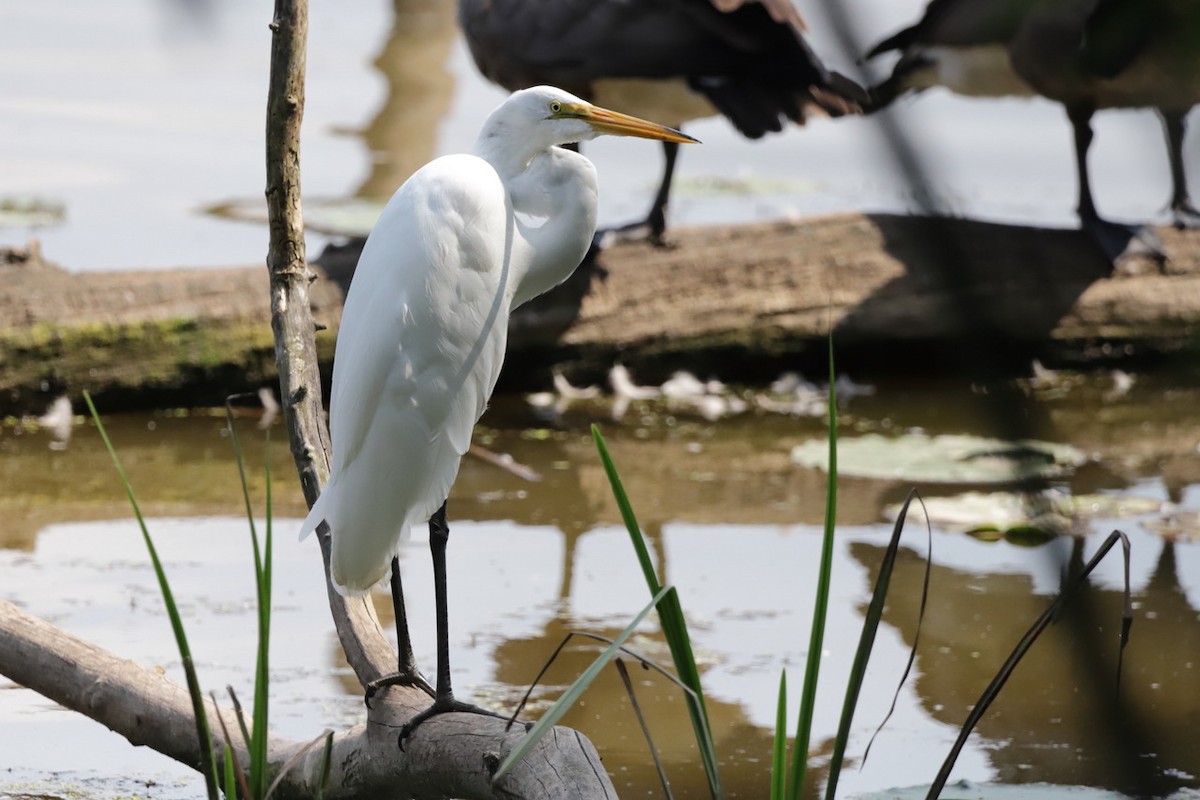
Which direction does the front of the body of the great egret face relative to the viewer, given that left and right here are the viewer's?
facing to the right of the viewer

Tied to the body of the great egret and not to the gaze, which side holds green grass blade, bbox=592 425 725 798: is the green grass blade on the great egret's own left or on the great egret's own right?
on the great egret's own right

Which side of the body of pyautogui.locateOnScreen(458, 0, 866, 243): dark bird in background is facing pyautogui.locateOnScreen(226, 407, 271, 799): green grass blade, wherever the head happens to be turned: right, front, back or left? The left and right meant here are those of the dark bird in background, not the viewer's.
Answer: left

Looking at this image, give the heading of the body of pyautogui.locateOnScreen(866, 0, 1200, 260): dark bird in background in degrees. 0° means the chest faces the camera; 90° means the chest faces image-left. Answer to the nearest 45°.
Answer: approximately 270°

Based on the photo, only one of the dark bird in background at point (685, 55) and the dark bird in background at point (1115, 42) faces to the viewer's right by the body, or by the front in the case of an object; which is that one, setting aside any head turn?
the dark bird in background at point (1115, 42)

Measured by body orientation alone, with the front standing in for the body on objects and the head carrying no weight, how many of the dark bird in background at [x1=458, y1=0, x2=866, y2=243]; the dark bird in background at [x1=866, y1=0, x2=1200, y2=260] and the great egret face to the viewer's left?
1

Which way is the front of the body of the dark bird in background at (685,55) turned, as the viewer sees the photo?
to the viewer's left

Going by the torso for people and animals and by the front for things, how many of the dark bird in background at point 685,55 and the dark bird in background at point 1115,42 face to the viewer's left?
1

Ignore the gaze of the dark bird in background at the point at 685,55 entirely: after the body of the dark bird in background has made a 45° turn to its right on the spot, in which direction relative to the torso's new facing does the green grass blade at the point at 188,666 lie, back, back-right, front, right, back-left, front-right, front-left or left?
back-left

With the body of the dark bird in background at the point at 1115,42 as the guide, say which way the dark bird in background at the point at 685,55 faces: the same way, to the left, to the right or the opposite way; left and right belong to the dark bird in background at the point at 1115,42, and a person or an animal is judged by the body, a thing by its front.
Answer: the opposite way

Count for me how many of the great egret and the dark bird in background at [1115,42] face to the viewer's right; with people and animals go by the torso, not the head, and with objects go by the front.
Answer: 2
